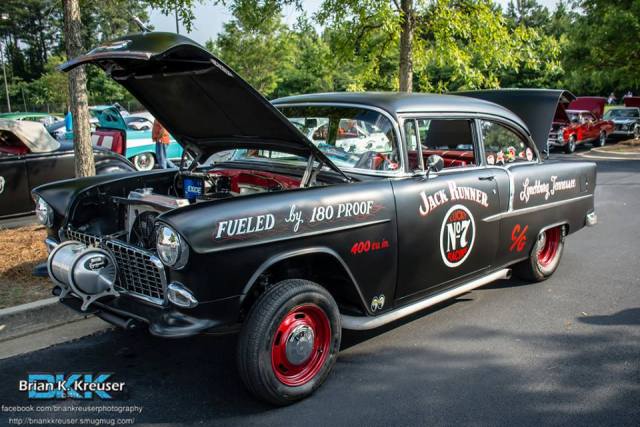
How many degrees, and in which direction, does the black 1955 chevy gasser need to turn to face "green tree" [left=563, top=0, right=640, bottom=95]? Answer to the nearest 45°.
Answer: approximately 180°

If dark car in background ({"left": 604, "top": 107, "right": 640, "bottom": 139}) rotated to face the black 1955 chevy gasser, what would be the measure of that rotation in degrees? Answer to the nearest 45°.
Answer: approximately 45° to its left

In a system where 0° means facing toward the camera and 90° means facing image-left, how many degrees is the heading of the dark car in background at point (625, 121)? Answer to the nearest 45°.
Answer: approximately 45°

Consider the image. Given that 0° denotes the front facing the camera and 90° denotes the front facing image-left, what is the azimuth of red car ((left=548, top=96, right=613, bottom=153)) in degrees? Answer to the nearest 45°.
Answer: approximately 45°

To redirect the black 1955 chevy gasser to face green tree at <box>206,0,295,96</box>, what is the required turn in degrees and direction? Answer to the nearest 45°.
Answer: approximately 135° to its right

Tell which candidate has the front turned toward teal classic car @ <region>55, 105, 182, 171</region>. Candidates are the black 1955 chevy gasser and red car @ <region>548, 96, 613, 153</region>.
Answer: the red car

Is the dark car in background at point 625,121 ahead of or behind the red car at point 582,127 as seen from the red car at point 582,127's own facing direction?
behind

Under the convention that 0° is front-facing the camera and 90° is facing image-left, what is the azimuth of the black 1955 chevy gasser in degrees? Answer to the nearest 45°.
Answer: approximately 45°
